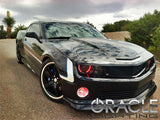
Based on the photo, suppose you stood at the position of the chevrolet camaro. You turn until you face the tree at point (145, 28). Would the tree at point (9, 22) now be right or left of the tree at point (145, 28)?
left

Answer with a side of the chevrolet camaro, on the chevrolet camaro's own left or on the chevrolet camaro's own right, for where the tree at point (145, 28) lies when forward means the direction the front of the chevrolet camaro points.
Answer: on the chevrolet camaro's own left

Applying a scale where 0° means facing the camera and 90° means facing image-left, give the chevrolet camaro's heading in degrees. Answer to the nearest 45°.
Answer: approximately 315°

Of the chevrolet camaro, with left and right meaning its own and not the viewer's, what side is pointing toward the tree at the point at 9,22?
back
